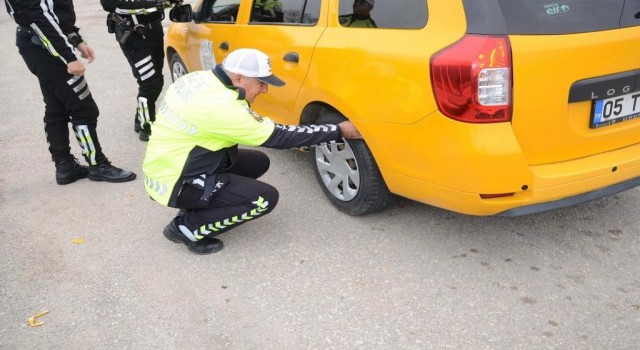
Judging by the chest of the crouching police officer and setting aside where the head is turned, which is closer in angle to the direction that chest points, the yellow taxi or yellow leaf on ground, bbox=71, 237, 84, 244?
the yellow taxi

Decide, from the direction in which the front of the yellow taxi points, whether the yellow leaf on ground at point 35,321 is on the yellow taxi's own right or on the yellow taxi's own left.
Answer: on the yellow taxi's own left

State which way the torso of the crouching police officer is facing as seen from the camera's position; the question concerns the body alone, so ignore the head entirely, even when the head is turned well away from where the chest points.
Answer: to the viewer's right

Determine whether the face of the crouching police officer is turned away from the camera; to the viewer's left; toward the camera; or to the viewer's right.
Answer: to the viewer's right

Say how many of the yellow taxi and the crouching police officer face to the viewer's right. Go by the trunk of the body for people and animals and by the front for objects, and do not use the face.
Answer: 1

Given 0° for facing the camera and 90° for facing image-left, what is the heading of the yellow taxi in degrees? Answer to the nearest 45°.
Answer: approximately 135°

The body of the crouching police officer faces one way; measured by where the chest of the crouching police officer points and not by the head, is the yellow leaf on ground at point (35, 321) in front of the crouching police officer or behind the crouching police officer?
behind
